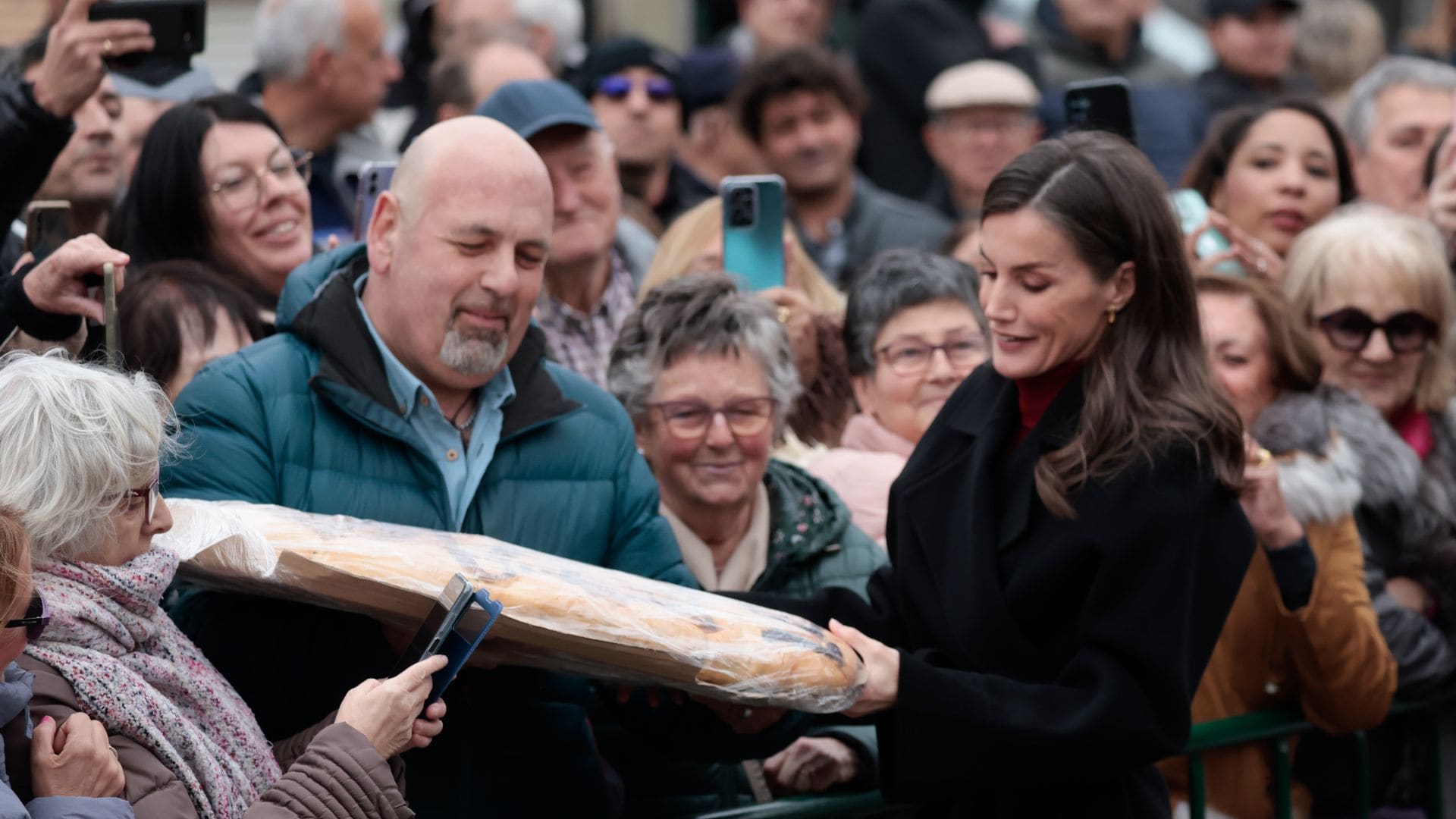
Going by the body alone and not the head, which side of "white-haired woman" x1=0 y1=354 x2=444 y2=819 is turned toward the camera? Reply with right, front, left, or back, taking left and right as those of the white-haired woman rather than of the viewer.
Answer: right

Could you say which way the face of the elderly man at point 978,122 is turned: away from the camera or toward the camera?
toward the camera

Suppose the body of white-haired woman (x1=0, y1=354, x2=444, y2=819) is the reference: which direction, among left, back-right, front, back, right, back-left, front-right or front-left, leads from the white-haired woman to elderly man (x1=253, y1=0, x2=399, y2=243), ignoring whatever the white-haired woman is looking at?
left

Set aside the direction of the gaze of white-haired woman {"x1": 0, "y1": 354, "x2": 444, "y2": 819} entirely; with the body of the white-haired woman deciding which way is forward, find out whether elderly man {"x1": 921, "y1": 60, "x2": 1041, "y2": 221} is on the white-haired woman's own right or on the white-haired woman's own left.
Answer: on the white-haired woman's own left

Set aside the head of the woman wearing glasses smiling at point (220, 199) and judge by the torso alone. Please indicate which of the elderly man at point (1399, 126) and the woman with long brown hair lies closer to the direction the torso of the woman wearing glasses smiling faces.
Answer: the woman with long brown hair

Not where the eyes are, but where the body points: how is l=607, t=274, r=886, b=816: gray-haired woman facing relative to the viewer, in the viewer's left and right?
facing the viewer

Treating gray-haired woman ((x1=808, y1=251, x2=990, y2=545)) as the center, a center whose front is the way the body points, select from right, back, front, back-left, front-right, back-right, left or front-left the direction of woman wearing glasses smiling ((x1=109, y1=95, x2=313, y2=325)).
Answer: back-right

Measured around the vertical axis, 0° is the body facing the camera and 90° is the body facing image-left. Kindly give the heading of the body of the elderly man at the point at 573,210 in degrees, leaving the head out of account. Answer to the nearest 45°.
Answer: approximately 0°

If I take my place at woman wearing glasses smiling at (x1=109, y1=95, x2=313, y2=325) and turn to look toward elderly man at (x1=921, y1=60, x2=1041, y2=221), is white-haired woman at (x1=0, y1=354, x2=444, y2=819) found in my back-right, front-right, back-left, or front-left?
back-right

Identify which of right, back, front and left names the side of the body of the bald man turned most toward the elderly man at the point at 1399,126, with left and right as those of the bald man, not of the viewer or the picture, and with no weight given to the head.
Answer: left

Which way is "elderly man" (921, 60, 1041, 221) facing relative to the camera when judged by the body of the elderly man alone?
toward the camera

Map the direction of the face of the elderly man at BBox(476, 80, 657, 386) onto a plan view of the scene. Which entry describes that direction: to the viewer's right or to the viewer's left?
to the viewer's right

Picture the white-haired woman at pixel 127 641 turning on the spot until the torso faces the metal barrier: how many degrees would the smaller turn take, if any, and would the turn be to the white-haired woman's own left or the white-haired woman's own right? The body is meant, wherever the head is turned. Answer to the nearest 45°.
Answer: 0° — they already face it

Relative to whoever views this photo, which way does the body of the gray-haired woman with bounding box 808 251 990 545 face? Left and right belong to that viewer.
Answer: facing the viewer and to the right of the viewer

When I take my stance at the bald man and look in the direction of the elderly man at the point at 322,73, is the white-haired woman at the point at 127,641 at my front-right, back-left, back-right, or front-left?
back-left

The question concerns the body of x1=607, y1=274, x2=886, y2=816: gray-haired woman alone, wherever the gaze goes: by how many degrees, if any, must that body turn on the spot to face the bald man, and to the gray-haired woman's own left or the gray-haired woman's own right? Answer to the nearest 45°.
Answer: approximately 45° to the gray-haired woman's own right
